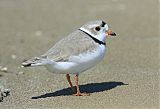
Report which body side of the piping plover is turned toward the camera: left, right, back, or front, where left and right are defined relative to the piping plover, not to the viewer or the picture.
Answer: right

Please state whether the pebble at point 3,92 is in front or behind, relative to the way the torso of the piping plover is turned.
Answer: behind
